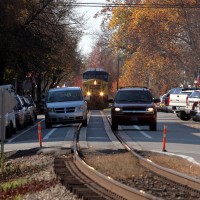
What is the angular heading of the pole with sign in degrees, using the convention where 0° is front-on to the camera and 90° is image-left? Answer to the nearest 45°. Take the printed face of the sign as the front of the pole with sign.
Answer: approximately 180°

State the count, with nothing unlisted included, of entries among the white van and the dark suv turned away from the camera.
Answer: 0

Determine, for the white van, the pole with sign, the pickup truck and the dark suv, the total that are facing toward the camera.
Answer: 2

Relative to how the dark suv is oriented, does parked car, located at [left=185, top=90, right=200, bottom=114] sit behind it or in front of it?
behind

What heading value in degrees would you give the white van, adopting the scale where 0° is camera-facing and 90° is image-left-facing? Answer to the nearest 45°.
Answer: approximately 0°
